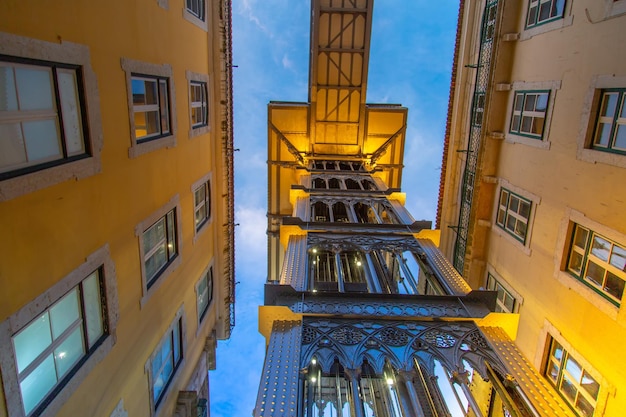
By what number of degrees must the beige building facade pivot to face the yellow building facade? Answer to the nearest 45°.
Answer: approximately 45° to its left

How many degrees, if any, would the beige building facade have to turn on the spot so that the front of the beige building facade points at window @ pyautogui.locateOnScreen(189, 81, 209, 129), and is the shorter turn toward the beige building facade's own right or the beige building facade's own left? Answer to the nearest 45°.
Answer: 0° — it already faces it

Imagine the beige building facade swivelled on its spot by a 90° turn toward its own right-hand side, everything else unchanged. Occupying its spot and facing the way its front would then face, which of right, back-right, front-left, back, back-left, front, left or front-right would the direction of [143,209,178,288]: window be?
back-left

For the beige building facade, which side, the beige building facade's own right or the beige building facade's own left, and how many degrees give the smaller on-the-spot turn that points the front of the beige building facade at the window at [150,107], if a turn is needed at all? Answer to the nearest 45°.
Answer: approximately 45° to the beige building facade's own left

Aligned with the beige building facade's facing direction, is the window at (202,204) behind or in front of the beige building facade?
in front

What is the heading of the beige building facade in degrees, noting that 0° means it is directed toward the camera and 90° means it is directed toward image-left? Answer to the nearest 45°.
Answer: approximately 90°
